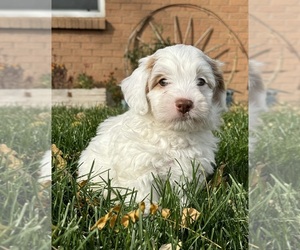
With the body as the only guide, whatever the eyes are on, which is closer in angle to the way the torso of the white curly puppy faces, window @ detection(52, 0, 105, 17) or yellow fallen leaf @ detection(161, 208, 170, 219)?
the yellow fallen leaf

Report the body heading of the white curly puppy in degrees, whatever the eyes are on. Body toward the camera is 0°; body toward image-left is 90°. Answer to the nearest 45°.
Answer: approximately 315°

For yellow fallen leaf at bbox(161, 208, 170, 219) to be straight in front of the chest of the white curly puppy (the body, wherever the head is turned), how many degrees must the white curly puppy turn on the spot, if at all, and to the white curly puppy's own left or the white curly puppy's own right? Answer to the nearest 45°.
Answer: approximately 45° to the white curly puppy's own right

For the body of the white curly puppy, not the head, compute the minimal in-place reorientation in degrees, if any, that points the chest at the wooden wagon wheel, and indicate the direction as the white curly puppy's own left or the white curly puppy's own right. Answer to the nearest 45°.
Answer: approximately 135° to the white curly puppy's own left
